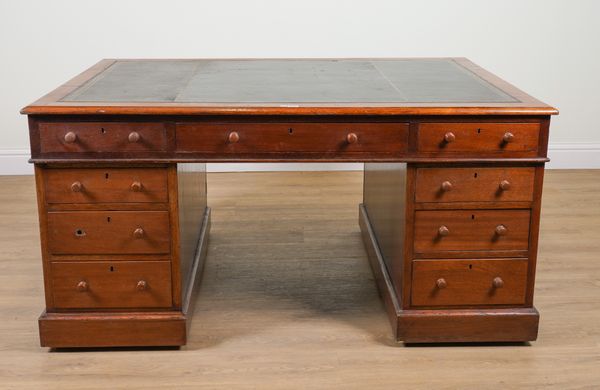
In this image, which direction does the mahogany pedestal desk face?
toward the camera
